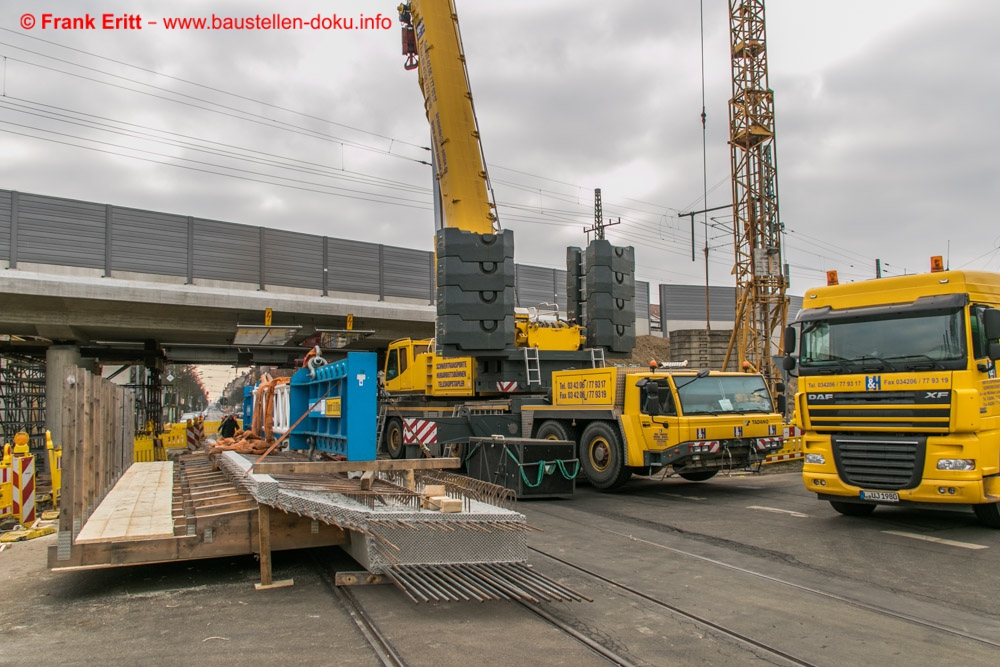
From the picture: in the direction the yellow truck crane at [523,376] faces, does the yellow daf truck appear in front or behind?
in front

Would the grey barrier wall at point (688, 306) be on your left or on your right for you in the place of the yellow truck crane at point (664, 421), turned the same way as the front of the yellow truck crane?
on your left

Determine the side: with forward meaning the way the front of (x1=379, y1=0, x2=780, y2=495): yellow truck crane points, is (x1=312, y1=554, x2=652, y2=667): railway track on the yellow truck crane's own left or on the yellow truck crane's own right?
on the yellow truck crane's own right

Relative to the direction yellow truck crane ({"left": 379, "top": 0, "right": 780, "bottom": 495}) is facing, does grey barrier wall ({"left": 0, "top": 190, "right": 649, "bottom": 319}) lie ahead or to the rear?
to the rear

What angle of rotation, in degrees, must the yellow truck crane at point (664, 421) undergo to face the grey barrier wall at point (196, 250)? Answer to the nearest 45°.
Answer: approximately 180°

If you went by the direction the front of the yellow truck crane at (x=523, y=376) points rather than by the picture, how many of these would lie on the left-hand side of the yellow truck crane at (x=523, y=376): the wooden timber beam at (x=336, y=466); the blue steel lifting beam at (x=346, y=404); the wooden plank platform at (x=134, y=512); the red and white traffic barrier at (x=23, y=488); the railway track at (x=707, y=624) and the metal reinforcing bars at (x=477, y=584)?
0

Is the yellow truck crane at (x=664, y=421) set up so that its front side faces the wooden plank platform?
no

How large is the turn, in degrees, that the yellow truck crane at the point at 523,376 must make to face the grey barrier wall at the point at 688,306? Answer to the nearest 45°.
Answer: approximately 135° to its left

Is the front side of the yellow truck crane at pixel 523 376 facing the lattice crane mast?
no

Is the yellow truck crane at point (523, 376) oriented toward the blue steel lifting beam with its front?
no

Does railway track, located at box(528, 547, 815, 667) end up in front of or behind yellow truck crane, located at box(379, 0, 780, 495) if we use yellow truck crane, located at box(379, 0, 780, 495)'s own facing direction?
in front

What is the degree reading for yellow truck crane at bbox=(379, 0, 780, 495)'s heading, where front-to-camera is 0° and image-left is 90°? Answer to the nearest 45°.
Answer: approximately 315°

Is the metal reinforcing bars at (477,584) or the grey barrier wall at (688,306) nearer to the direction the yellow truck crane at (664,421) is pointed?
the metal reinforcing bars

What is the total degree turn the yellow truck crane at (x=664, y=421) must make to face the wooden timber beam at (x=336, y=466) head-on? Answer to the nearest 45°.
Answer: approximately 90° to its right

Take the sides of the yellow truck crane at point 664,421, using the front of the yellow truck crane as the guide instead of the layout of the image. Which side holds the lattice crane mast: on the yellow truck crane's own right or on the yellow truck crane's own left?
on the yellow truck crane's own left

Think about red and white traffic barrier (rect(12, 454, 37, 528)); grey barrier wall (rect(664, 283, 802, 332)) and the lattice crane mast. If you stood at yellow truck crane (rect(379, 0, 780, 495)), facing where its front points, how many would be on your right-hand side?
1
